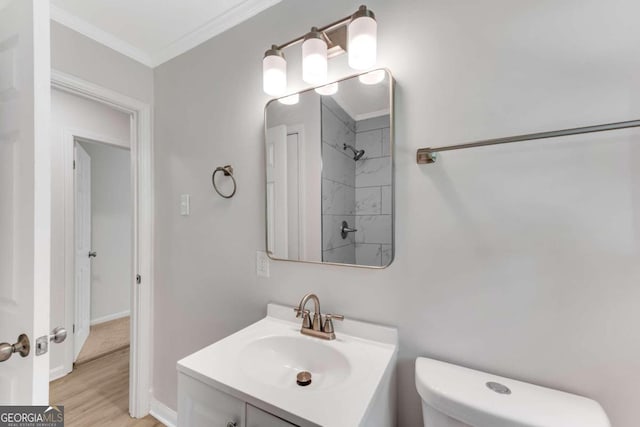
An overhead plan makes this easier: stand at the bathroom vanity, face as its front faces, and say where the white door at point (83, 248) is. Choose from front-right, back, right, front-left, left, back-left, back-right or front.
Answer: right

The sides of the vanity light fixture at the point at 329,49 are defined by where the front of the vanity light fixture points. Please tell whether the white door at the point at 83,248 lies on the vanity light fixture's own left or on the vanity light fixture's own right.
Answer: on the vanity light fixture's own right

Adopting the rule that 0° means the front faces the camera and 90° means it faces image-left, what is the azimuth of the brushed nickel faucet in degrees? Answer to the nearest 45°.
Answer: approximately 45°

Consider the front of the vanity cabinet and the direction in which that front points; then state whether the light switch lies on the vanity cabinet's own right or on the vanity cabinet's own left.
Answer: on the vanity cabinet's own right

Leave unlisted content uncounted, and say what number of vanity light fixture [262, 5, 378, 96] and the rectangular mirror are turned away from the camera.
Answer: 0

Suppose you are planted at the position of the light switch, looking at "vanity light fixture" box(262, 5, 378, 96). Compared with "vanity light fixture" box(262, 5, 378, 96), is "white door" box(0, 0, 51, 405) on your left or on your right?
right

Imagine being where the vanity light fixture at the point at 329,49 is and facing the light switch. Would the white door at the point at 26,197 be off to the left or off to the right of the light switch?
left

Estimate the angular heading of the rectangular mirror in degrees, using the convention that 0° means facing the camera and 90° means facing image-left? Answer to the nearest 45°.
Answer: approximately 45°

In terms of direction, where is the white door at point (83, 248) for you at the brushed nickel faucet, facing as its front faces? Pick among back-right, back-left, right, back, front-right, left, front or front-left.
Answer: right

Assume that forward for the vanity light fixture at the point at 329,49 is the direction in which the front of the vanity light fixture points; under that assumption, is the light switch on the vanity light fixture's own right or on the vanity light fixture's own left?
on the vanity light fixture's own right

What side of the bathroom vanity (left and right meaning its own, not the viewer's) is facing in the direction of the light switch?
right

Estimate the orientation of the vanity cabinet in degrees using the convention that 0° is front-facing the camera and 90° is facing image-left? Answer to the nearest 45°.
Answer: approximately 45°
